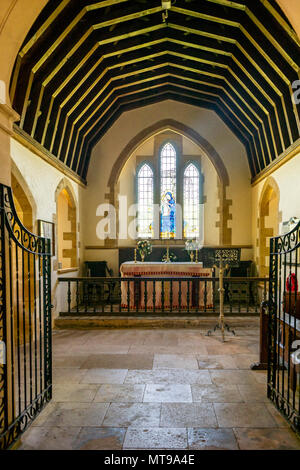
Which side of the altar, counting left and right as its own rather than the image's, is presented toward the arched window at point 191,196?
back

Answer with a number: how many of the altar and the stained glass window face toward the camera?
2

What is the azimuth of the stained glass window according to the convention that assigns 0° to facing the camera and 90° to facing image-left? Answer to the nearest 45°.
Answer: approximately 0°

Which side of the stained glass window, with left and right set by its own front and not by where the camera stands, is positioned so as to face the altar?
front

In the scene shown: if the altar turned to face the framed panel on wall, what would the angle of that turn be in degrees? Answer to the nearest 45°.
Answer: approximately 45° to its right

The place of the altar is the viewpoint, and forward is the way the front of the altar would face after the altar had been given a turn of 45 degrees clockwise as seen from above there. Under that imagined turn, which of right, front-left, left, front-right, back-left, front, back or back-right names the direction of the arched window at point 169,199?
back-right

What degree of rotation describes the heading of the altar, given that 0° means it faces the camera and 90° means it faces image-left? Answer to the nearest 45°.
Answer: approximately 0°

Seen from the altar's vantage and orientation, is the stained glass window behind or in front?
behind
